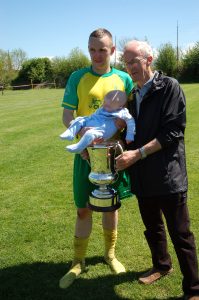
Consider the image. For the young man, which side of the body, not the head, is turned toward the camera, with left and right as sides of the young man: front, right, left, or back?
front
